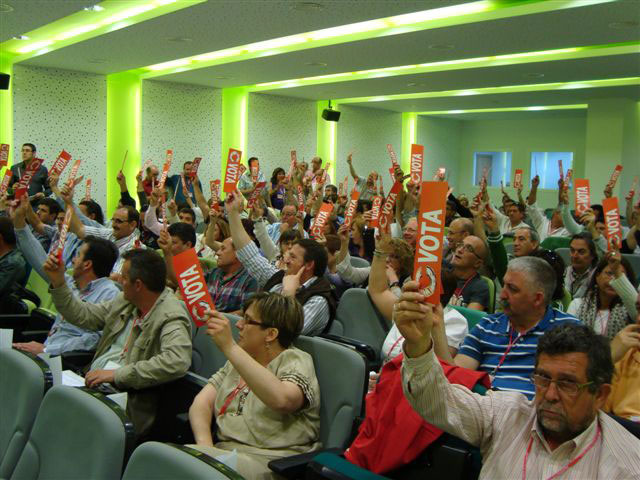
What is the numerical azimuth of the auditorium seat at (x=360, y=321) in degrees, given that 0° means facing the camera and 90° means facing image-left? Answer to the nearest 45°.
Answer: approximately 45°

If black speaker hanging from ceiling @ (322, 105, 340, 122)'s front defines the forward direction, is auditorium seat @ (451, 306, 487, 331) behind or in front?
in front

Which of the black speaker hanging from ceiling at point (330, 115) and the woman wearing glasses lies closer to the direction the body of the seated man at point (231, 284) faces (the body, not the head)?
the woman wearing glasses

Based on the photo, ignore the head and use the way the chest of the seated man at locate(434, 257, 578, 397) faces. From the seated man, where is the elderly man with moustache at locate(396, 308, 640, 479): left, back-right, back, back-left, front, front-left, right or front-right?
front-left

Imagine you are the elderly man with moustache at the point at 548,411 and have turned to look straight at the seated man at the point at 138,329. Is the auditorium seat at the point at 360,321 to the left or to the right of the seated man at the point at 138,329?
right

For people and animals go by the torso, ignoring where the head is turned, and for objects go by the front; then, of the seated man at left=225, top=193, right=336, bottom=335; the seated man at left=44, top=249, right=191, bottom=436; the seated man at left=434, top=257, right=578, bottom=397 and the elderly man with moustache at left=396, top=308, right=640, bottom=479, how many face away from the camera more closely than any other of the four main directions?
0

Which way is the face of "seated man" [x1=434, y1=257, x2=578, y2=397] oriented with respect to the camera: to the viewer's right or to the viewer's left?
to the viewer's left

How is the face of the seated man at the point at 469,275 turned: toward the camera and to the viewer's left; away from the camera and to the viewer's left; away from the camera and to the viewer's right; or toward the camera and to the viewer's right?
toward the camera and to the viewer's left

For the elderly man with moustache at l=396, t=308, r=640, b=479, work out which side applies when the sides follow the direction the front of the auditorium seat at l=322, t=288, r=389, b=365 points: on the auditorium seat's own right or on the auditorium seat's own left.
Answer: on the auditorium seat's own left

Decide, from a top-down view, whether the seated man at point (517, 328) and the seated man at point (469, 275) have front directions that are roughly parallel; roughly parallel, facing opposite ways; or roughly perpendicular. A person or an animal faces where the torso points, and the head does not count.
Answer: roughly parallel

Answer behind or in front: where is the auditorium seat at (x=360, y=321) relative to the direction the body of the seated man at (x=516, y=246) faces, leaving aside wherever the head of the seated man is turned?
in front

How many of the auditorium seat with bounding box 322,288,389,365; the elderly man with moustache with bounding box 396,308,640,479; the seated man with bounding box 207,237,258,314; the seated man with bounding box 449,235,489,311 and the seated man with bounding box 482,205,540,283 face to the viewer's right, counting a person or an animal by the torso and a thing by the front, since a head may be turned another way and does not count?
0

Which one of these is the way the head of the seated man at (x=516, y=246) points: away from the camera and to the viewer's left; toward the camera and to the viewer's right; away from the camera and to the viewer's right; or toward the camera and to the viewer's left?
toward the camera and to the viewer's left

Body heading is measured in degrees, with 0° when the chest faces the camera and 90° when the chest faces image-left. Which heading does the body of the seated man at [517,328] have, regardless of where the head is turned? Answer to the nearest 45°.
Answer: approximately 45°
